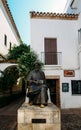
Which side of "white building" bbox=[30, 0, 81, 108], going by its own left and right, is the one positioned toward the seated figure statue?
front

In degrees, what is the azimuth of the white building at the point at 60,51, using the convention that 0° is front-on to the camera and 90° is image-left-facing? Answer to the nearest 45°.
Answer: approximately 0°
